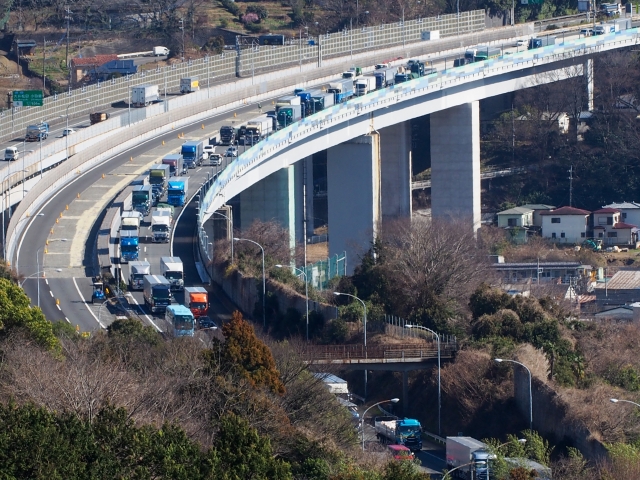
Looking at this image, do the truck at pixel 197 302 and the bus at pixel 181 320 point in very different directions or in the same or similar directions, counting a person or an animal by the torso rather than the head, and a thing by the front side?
same or similar directions

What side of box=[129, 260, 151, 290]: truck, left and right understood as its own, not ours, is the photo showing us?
front

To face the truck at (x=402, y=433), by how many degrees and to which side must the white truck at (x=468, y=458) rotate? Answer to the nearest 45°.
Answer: approximately 180°

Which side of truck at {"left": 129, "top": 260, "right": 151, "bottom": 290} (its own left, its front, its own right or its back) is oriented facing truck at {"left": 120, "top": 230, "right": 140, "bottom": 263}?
back

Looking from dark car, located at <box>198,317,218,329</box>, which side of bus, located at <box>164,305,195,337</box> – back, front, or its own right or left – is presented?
left

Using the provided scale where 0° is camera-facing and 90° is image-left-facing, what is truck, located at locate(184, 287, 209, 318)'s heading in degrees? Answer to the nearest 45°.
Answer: approximately 315°

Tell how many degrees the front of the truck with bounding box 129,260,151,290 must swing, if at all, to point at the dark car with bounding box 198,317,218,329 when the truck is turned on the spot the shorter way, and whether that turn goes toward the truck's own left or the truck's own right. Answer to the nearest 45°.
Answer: approximately 45° to the truck's own left

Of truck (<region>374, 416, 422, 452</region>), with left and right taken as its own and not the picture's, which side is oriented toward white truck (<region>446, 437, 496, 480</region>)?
front

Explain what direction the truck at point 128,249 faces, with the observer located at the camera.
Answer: facing the viewer

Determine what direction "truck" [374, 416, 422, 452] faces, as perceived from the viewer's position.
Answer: facing the viewer and to the right of the viewer

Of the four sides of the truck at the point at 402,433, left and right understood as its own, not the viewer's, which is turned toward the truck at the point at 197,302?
back

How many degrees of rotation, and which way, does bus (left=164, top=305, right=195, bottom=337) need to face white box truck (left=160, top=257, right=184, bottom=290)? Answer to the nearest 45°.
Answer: approximately 135° to its left

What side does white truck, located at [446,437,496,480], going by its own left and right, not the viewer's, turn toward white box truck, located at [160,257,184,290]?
back

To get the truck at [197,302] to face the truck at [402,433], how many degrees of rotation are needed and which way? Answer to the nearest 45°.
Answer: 0° — it already faces it

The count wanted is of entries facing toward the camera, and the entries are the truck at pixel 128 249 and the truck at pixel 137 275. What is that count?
2
